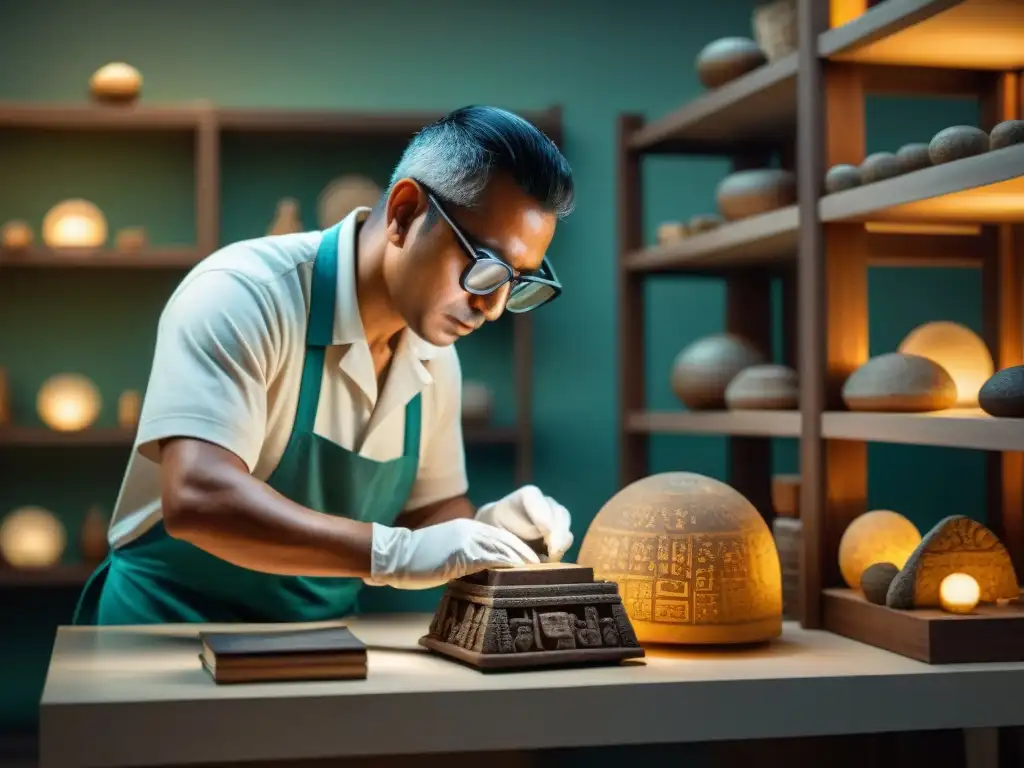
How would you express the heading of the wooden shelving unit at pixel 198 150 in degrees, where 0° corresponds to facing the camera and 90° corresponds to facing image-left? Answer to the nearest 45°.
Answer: approximately 0°

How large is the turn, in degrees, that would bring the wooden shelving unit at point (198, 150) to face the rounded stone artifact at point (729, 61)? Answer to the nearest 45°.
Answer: approximately 45° to its left

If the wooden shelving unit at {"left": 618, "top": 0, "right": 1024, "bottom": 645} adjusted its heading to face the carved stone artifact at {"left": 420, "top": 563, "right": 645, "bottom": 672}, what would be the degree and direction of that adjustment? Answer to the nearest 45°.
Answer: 0° — it already faces it

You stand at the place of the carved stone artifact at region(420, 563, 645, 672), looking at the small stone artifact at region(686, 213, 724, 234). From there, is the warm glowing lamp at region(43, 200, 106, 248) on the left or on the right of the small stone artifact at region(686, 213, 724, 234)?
left

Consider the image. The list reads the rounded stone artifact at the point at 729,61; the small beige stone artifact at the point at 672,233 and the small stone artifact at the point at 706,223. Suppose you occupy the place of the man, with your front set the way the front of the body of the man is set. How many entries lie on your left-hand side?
3

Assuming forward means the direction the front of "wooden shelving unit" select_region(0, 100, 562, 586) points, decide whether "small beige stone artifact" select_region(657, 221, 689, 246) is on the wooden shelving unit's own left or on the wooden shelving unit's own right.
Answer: on the wooden shelving unit's own left

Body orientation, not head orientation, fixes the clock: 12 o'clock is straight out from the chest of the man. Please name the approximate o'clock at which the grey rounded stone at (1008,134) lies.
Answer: The grey rounded stone is roughly at 11 o'clock from the man.

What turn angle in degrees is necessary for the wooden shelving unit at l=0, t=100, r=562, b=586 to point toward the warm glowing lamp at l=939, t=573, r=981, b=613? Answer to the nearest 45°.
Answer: approximately 45° to its left
